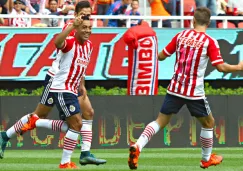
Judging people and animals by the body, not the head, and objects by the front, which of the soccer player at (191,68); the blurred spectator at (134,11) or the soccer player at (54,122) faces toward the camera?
the blurred spectator

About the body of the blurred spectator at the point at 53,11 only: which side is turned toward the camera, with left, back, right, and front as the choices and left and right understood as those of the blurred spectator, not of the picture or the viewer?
front

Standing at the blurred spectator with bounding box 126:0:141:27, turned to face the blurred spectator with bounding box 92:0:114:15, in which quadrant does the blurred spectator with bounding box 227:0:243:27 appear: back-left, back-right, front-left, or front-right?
back-right

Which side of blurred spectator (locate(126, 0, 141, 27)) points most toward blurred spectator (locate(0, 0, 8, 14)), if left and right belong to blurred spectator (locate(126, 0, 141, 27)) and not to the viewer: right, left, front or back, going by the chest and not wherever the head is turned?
right

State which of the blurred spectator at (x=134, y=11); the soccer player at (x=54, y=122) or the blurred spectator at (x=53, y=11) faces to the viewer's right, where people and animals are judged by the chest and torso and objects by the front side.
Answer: the soccer player

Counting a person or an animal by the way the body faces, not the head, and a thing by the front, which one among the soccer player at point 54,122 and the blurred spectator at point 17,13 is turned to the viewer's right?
the soccer player

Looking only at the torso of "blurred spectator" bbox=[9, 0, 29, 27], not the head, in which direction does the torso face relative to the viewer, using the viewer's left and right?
facing the viewer

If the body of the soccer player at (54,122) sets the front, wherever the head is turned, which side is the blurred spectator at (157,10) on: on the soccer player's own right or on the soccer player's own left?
on the soccer player's own left

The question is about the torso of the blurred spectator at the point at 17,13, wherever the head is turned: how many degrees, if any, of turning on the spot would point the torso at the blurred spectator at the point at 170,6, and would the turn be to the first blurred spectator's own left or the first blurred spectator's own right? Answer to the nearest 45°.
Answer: approximately 90° to the first blurred spectator's own left

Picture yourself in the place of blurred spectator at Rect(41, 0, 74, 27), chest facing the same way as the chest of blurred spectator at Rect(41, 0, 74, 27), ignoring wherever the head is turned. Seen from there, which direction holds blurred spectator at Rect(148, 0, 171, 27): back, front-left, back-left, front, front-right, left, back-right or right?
left
